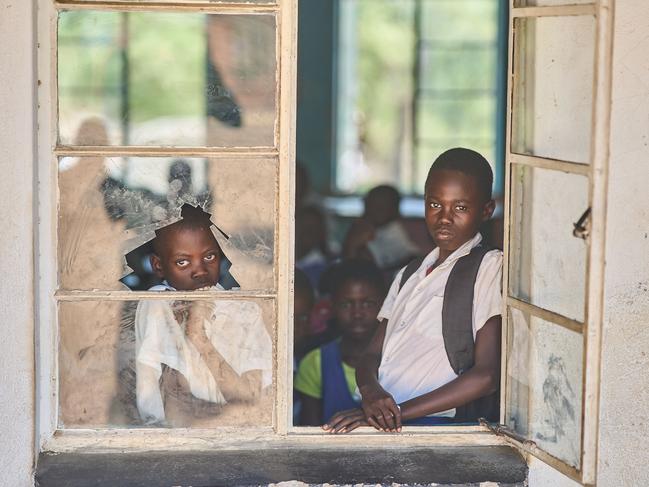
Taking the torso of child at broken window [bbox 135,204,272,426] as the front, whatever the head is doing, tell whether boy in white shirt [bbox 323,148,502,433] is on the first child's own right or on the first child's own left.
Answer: on the first child's own left

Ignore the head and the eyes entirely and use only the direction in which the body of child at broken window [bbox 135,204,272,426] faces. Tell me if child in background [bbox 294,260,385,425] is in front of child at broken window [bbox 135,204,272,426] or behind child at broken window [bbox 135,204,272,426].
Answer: behind

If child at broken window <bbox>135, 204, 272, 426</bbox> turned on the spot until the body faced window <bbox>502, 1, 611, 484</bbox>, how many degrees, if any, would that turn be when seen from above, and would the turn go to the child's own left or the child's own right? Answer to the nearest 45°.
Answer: approximately 90° to the child's own left

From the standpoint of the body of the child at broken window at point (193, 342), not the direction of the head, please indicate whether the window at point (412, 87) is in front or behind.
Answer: behind

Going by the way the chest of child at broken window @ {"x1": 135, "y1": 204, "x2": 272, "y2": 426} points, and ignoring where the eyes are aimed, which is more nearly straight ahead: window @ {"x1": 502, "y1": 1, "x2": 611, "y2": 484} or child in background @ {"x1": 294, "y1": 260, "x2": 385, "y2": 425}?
the window

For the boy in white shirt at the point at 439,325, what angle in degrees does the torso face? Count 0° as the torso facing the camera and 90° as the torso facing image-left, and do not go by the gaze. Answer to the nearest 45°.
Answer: approximately 45°

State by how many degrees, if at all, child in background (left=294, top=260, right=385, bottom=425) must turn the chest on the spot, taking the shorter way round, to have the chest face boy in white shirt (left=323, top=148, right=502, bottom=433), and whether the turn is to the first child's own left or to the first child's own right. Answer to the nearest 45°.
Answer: approximately 45° to the first child's own left

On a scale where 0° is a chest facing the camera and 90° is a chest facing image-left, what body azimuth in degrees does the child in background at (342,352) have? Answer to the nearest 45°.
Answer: approximately 0°

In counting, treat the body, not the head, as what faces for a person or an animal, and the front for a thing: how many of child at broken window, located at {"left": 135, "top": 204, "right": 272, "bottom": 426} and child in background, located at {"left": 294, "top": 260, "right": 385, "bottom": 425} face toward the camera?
2

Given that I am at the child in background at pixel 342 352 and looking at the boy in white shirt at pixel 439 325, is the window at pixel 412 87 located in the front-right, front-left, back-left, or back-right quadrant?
back-left
